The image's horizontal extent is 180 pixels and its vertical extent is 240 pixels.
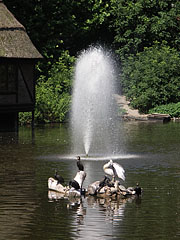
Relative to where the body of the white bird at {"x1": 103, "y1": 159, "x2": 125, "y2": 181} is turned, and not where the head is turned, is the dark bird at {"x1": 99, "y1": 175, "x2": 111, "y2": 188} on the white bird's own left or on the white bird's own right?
on the white bird's own left

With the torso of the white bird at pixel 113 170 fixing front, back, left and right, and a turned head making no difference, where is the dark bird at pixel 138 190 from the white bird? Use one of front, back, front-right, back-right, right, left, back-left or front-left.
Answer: back-left

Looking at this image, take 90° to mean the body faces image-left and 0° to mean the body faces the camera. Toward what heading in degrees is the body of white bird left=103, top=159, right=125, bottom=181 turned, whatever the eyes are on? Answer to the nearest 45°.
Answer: approximately 90°
